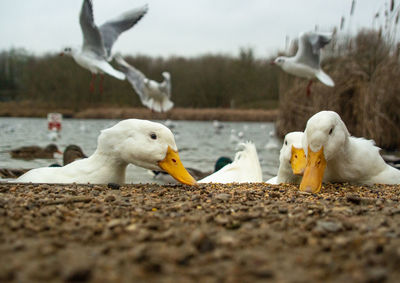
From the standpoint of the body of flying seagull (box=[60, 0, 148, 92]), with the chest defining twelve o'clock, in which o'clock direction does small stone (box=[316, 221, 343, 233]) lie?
The small stone is roughly at 9 o'clock from the flying seagull.

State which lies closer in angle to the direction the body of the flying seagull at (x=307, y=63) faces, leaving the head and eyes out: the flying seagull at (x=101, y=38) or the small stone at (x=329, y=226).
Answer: the flying seagull

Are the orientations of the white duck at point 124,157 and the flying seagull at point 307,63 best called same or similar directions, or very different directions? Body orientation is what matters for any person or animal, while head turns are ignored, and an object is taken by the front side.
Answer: very different directions

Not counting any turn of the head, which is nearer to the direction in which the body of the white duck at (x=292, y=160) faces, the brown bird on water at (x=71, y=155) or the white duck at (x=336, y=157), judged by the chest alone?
the white duck

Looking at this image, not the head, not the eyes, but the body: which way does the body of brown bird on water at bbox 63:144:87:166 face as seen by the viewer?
to the viewer's right

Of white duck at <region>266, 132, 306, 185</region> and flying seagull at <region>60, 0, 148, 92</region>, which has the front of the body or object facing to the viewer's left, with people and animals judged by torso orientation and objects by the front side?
the flying seagull

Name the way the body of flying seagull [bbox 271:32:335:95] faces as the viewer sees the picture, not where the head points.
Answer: to the viewer's left

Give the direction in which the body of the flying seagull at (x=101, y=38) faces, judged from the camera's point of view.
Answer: to the viewer's left

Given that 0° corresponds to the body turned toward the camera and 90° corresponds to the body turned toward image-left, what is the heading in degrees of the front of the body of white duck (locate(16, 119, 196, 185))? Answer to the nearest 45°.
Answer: approximately 270°
